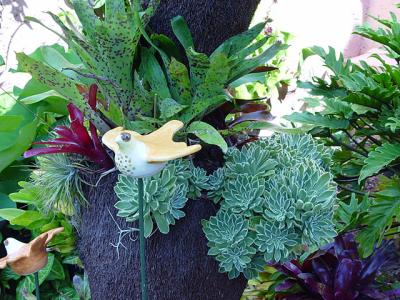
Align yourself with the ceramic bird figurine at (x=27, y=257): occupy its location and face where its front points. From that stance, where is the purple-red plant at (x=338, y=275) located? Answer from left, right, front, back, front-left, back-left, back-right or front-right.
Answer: back

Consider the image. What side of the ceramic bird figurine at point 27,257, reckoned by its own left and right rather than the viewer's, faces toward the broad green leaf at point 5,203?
right

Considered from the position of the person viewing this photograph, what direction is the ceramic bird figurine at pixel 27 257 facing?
facing to the left of the viewer

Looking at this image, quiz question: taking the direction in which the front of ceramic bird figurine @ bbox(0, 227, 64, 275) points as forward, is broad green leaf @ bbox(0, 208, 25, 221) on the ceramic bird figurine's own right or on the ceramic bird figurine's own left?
on the ceramic bird figurine's own right

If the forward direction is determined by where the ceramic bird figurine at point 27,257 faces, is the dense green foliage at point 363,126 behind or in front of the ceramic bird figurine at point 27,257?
behind
